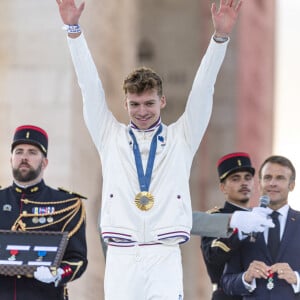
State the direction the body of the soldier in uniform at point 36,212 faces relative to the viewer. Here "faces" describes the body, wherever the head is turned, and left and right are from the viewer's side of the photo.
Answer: facing the viewer and to the left of the viewer

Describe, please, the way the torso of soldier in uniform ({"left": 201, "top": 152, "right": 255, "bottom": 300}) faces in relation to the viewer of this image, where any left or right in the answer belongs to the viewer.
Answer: facing the viewer and to the right of the viewer

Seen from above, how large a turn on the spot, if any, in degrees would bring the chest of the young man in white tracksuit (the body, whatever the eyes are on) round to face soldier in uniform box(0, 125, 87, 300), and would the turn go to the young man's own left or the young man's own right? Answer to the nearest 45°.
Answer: approximately 135° to the young man's own right

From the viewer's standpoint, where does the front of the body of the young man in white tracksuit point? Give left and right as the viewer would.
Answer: facing the viewer

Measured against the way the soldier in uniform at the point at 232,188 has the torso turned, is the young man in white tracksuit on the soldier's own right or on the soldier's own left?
on the soldier's own right

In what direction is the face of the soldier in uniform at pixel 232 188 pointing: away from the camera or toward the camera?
toward the camera

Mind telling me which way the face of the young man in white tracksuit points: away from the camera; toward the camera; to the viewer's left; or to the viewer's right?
toward the camera

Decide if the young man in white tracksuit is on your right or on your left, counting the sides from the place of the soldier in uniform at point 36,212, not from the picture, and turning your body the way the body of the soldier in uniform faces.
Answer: on your left
